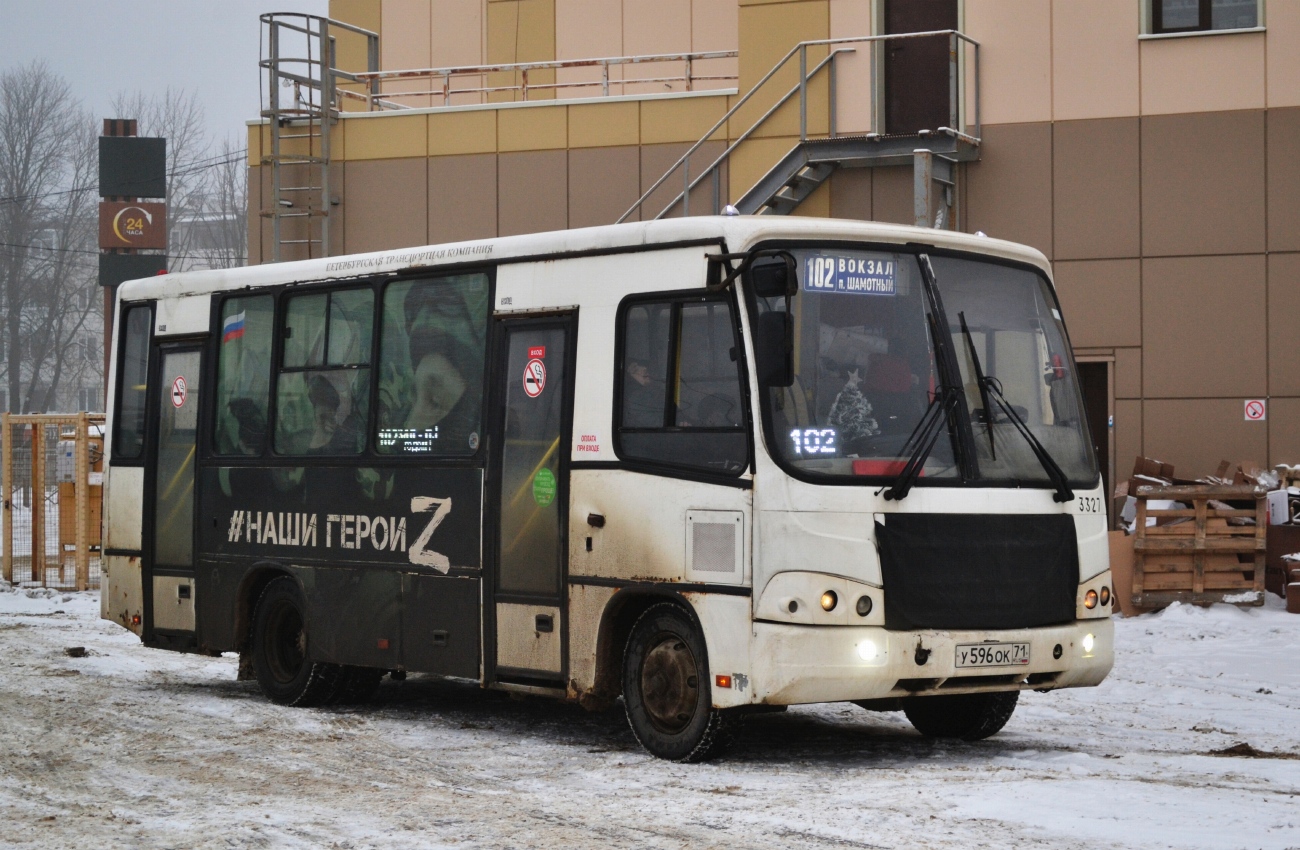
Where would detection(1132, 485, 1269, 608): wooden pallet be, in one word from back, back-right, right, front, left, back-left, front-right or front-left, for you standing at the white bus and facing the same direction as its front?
left

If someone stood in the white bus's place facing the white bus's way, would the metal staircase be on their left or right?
on their left

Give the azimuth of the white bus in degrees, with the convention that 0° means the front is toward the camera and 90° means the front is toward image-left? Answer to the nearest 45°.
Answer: approximately 315°
